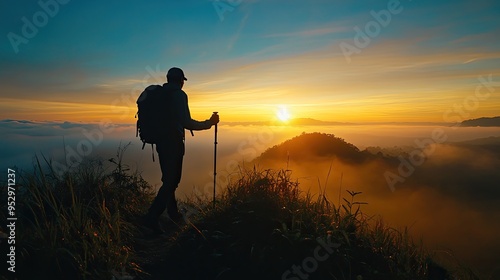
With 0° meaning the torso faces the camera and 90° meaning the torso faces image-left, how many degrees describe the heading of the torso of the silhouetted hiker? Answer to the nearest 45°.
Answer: approximately 270°
